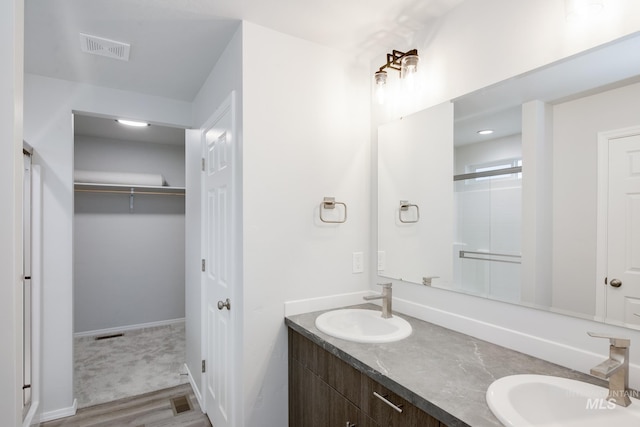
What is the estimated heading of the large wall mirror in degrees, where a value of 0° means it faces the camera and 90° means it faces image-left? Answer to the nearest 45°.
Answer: approximately 45°

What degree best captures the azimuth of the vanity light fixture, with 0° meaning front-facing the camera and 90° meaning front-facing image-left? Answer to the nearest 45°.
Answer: approximately 45°

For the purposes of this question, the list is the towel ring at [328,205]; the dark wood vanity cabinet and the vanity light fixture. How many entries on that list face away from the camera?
0

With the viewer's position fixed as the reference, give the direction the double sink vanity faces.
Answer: facing the viewer and to the left of the viewer

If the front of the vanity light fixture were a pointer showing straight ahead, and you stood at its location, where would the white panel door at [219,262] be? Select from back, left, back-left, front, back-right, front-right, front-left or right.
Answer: front-right

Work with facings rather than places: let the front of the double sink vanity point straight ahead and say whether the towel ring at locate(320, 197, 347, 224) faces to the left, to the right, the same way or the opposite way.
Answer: to the left

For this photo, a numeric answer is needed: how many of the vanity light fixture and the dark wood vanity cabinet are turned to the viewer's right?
0

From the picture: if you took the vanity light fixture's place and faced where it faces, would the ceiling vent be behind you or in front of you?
in front

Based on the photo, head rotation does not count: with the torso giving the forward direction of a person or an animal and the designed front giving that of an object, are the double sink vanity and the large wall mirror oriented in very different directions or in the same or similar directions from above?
same or similar directions
